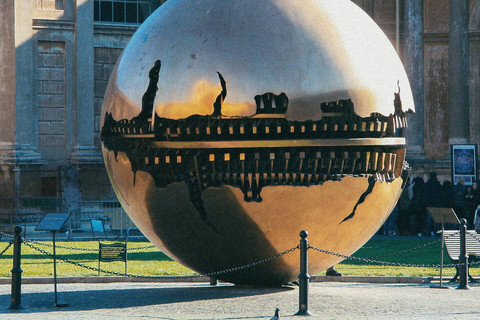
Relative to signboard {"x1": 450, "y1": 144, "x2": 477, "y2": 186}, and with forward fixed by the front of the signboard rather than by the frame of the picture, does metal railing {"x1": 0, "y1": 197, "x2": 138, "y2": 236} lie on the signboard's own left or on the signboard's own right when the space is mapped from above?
on the signboard's own right

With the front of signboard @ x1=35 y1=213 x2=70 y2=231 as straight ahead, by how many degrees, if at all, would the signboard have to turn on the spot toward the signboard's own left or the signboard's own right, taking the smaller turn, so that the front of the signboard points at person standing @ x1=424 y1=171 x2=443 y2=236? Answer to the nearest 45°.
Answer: approximately 135° to the signboard's own left

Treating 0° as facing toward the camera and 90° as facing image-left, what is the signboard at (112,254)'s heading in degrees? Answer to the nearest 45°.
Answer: approximately 0°

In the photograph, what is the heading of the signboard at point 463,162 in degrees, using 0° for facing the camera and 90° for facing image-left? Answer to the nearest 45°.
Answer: approximately 0°

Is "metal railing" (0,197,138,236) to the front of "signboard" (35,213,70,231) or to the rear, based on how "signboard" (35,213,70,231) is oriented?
to the rear

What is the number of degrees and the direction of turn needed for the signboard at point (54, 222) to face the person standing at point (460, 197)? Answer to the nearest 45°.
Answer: approximately 135° to its left

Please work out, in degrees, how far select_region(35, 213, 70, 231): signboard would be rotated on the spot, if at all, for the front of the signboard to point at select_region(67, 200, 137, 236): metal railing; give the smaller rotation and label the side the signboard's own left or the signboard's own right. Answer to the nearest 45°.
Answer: approximately 180°
